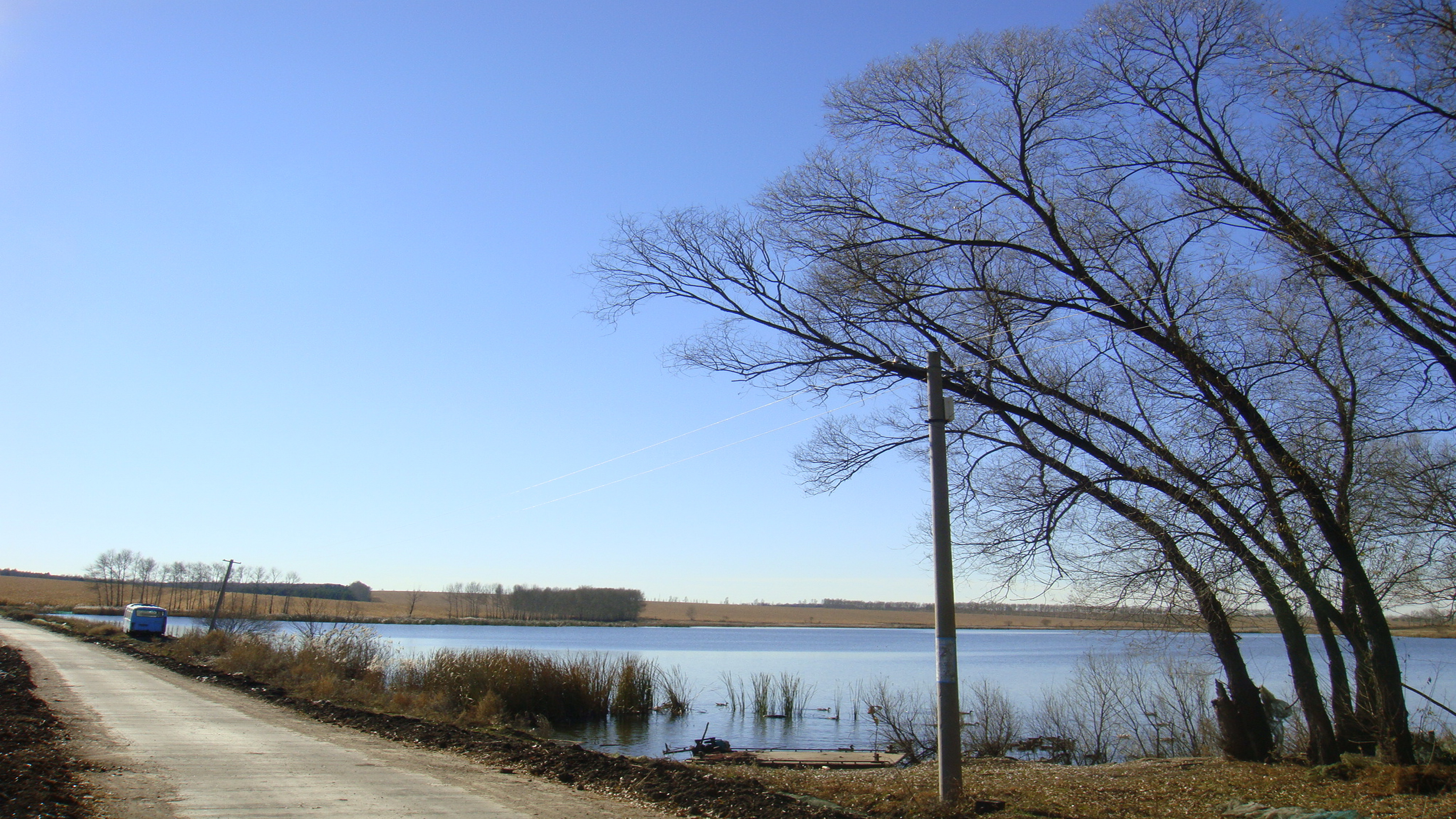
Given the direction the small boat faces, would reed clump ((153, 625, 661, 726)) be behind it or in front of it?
behind

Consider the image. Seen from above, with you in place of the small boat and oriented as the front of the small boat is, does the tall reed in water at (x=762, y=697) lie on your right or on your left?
on your left

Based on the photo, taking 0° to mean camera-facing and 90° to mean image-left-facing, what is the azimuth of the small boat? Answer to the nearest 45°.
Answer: approximately 270°

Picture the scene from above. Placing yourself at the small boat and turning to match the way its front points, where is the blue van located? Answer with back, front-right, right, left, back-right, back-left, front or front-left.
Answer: back-left

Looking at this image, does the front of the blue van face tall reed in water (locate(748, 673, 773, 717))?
no

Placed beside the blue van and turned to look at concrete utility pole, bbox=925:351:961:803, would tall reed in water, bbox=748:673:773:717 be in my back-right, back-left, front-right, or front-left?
front-left

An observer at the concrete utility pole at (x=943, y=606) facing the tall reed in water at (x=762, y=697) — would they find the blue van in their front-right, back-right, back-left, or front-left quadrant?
front-left

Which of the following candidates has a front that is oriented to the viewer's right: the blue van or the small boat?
the small boat

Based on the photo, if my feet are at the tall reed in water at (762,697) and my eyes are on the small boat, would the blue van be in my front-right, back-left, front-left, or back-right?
back-right
